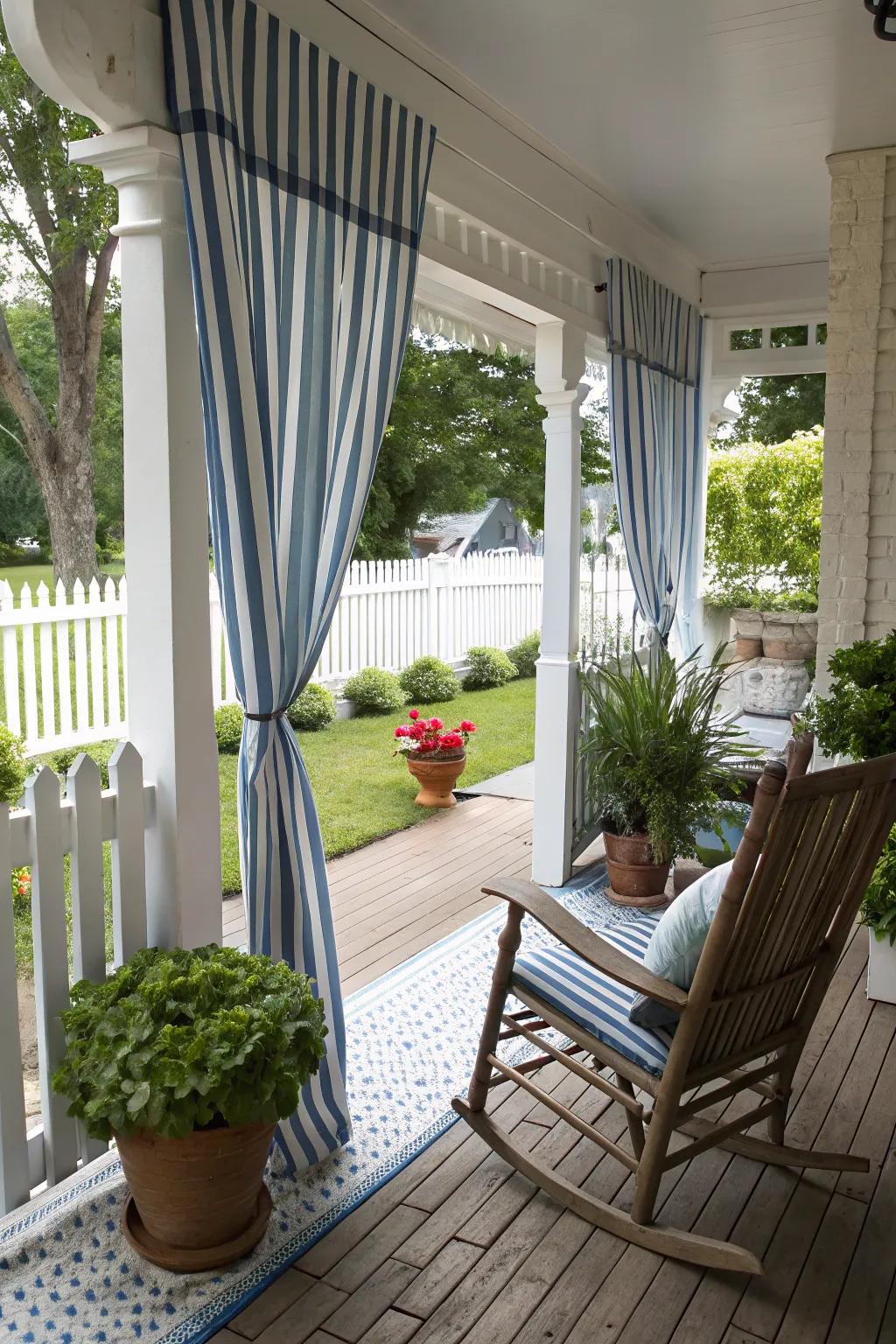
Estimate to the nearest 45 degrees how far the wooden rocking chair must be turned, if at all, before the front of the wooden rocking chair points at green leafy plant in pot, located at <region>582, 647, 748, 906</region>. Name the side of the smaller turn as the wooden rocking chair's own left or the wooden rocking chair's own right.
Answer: approximately 45° to the wooden rocking chair's own right

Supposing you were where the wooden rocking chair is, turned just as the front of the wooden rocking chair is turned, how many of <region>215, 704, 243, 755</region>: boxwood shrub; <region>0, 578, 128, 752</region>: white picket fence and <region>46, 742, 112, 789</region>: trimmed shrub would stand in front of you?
3

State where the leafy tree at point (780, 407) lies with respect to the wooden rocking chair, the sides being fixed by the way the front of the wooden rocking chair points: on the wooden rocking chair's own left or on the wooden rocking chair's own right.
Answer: on the wooden rocking chair's own right

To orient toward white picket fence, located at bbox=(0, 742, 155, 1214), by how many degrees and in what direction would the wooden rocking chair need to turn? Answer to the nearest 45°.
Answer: approximately 45° to its left

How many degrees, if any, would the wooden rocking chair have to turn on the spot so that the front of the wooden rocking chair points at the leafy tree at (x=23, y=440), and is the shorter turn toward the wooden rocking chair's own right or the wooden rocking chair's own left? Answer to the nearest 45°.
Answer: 0° — it already faces it

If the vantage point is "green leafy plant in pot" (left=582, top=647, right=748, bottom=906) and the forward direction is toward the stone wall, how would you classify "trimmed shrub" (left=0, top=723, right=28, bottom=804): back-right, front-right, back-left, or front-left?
back-left

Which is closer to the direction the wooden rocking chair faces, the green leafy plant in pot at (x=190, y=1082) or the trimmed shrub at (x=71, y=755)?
the trimmed shrub

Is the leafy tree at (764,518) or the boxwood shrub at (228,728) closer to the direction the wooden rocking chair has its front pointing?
the boxwood shrub

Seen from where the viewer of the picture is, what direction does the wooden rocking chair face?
facing away from the viewer and to the left of the viewer

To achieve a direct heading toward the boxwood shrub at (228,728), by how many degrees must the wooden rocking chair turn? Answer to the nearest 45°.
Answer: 0° — it already faces it
